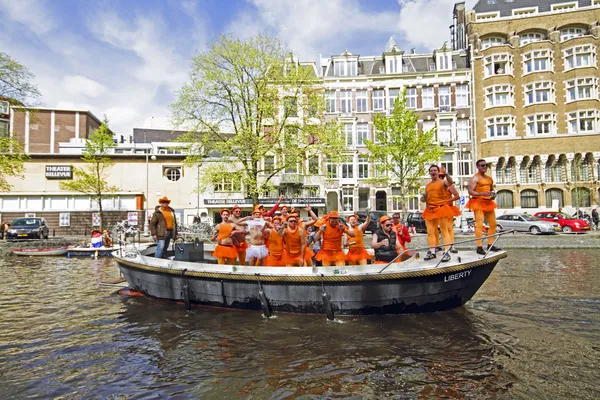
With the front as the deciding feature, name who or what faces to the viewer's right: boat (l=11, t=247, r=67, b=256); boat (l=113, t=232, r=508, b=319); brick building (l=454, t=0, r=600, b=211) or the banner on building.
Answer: boat (l=113, t=232, r=508, b=319)

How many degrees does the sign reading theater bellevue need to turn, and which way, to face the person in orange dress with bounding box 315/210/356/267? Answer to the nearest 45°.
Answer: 0° — it already faces them

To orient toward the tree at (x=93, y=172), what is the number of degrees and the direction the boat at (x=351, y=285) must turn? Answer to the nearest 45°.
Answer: approximately 135° to its left

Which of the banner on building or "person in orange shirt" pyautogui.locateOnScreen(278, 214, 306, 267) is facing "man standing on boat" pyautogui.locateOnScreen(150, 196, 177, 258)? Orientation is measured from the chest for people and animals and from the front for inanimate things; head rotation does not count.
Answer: the banner on building

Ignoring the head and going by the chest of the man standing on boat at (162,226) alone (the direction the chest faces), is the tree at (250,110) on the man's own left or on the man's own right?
on the man's own left

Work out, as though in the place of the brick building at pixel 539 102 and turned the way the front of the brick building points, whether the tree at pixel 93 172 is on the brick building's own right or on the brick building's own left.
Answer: on the brick building's own right

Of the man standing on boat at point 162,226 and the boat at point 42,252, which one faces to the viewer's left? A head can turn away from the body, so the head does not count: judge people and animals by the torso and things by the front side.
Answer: the boat

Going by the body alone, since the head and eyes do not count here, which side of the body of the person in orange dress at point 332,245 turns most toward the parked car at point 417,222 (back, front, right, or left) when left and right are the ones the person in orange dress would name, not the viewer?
back

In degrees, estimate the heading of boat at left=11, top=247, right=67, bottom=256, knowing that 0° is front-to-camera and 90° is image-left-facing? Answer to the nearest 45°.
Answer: approximately 90°
